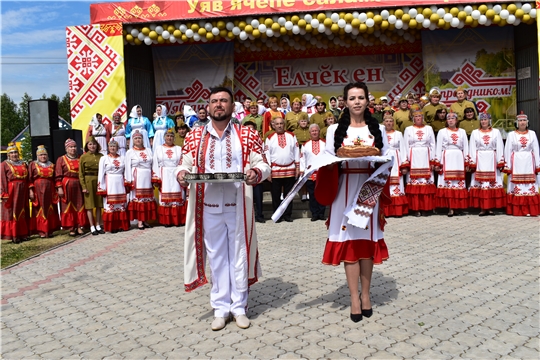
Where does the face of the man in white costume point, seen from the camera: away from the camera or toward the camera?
toward the camera

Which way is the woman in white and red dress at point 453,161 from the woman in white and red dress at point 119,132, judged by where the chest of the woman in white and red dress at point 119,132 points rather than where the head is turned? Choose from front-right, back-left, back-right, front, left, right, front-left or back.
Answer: front-left

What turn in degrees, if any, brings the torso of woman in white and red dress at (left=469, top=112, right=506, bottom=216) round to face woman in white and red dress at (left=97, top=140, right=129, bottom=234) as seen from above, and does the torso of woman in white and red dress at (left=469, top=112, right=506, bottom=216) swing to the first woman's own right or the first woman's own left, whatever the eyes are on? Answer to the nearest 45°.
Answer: approximately 45° to the first woman's own right

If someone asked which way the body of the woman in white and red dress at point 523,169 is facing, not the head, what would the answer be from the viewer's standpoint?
toward the camera

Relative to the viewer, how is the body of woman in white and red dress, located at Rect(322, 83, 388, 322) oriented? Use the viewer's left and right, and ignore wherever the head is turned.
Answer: facing the viewer

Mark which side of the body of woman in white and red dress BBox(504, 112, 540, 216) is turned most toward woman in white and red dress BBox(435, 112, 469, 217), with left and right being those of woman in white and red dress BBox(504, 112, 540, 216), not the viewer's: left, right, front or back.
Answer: right

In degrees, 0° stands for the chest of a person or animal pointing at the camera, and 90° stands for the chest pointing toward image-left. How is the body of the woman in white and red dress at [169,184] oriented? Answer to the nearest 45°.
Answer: approximately 0°

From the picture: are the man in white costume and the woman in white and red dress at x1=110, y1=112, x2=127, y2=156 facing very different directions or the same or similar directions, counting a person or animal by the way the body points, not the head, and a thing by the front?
same or similar directions

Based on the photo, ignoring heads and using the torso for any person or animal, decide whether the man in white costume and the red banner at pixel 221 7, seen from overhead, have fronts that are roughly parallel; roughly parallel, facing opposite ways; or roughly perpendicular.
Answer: roughly parallel

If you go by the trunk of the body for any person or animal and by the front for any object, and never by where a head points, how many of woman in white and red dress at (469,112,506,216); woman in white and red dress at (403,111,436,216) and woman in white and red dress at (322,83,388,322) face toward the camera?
3

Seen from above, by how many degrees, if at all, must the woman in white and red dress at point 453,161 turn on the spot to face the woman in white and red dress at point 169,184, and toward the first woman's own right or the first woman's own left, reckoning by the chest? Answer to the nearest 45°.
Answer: approximately 90° to the first woman's own right

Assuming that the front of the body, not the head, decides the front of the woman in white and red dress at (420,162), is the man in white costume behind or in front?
in front

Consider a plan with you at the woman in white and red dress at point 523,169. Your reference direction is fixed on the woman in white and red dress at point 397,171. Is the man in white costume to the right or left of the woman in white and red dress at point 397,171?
left

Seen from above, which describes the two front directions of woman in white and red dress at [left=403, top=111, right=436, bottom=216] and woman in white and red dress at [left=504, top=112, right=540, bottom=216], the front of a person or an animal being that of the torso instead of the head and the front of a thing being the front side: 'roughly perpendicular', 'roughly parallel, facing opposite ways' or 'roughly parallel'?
roughly parallel

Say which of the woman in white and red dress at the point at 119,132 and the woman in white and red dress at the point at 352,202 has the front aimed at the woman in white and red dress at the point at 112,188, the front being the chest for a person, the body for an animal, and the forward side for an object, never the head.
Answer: the woman in white and red dress at the point at 119,132

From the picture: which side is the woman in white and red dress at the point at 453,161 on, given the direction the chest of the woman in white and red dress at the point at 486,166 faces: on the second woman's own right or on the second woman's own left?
on the second woman's own right

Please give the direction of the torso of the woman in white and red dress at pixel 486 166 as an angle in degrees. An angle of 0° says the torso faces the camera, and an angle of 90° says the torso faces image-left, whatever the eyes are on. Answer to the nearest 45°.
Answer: approximately 0°

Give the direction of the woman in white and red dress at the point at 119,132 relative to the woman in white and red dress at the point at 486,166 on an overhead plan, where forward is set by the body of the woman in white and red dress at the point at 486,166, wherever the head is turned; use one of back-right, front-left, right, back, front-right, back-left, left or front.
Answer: right

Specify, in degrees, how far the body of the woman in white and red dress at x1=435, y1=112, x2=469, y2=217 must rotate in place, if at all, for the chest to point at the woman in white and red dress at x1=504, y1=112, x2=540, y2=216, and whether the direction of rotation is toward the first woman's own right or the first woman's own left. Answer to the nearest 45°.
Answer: approximately 90° to the first woman's own left
